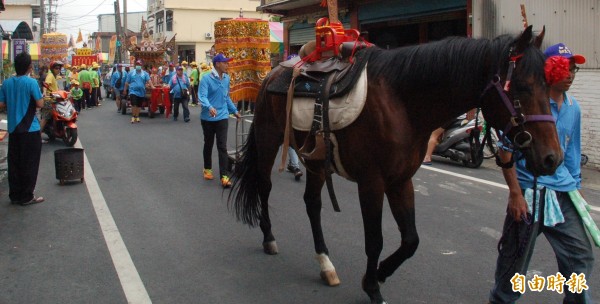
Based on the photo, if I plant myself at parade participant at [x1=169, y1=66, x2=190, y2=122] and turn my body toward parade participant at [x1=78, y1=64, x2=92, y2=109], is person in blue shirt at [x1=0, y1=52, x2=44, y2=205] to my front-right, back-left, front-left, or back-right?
back-left

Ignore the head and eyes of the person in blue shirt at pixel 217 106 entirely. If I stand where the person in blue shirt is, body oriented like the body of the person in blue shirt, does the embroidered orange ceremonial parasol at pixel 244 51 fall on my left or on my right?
on my left

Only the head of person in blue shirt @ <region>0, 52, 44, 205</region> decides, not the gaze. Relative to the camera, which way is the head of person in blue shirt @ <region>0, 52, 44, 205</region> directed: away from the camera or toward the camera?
away from the camera

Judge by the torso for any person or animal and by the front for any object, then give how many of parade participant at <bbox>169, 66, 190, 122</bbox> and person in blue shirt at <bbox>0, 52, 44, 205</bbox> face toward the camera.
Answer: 1

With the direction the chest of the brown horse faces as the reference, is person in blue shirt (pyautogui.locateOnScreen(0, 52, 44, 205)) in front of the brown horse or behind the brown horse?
behind

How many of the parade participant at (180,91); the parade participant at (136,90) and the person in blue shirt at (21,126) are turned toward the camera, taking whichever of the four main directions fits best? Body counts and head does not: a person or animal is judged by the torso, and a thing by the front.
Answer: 2

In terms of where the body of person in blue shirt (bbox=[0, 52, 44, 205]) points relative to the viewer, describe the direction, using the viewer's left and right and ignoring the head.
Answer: facing away from the viewer and to the right of the viewer

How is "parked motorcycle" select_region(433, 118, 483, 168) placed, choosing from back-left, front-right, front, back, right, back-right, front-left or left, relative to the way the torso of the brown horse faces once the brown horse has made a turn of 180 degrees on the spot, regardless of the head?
front-right

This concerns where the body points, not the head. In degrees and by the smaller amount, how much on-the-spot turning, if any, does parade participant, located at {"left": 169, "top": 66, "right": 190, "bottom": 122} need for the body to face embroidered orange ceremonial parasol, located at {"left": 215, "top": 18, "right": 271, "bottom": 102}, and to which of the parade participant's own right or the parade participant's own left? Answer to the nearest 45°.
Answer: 0° — they already face it

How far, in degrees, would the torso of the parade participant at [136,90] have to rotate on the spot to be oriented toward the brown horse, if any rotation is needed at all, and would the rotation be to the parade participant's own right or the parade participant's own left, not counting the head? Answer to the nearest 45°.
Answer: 0° — they already face it
